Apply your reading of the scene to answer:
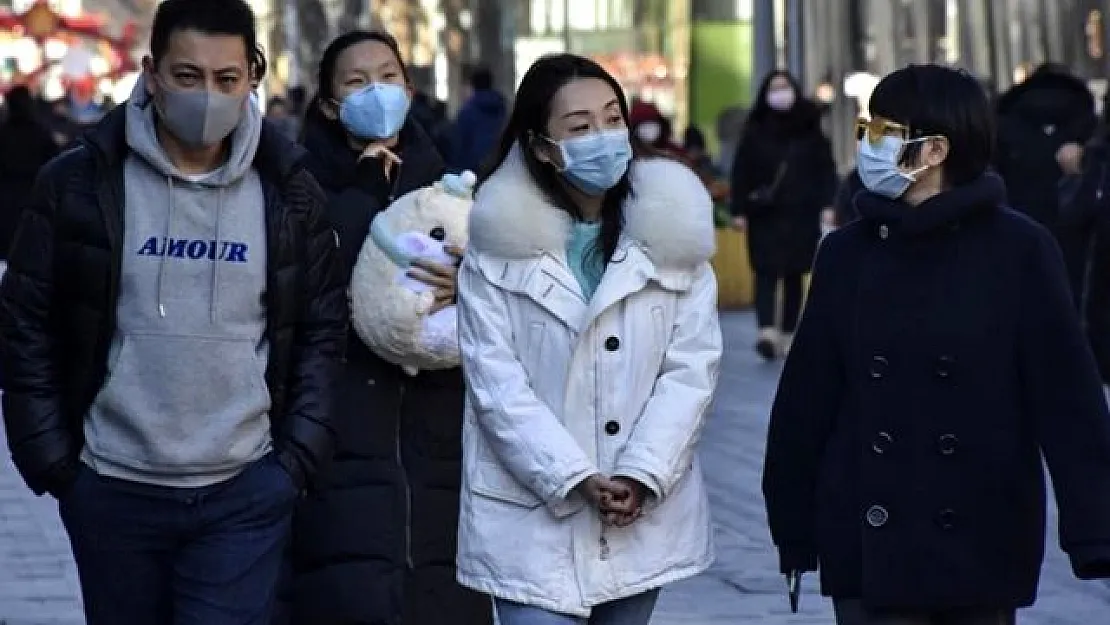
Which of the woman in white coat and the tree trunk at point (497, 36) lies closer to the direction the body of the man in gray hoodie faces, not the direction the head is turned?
the woman in white coat

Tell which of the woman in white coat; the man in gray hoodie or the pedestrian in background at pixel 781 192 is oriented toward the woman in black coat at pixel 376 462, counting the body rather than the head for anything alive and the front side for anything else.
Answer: the pedestrian in background

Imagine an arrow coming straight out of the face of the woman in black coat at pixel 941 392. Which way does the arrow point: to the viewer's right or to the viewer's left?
to the viewer's left

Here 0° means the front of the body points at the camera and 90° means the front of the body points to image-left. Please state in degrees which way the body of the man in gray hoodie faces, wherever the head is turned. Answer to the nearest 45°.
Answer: approximately 0°

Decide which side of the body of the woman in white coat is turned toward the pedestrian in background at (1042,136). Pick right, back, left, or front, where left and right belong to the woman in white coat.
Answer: back

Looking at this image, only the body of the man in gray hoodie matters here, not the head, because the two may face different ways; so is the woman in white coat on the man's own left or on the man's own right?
on the man's own left

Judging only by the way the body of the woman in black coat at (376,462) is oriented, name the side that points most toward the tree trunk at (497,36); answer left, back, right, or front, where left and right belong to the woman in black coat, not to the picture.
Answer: back

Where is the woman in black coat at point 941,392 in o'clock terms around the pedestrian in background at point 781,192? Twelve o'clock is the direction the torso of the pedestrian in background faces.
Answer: The woman in black coat is roughly at 12 o'clock from the pedestrian in background.

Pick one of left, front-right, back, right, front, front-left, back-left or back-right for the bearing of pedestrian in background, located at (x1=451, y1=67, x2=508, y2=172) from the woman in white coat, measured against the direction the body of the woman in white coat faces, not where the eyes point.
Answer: back
